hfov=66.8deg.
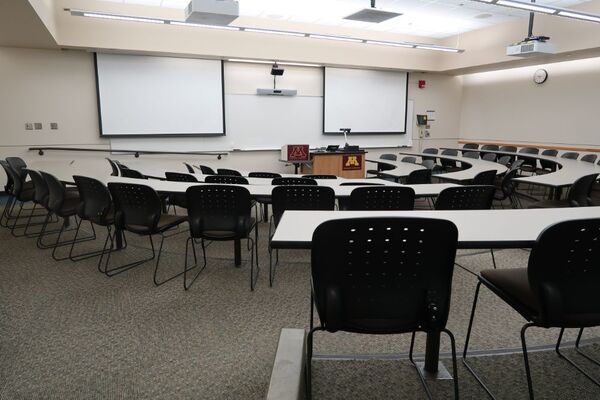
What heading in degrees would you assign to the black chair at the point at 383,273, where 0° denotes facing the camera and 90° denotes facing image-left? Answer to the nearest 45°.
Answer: approximately 180°

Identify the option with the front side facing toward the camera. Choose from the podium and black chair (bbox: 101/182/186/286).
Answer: the podium

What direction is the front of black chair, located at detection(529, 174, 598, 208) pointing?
to the viewer's left

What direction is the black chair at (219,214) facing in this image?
away from the camera

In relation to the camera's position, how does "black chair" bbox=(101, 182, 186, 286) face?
facing away from the viewer and to the right of the viewer

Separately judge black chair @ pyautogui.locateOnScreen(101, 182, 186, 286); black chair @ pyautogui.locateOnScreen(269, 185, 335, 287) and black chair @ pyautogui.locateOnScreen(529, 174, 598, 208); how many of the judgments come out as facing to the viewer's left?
1

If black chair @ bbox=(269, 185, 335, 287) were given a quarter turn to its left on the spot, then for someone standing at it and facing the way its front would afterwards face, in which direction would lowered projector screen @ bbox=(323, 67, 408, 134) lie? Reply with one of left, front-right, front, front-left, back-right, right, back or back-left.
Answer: right

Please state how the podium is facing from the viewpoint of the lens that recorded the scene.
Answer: facing the viewer

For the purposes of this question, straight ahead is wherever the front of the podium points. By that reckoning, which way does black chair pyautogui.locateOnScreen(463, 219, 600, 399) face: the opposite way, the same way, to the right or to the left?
the opposite way

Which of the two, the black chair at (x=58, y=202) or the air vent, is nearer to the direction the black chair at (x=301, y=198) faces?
the air vent

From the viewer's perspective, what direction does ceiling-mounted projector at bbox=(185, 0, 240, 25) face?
away from the camera

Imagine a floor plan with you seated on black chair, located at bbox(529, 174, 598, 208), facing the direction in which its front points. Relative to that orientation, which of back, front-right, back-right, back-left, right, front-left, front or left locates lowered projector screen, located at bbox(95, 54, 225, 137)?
front

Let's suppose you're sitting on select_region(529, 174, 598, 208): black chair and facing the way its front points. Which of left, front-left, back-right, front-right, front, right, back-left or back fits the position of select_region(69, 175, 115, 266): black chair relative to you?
front-left

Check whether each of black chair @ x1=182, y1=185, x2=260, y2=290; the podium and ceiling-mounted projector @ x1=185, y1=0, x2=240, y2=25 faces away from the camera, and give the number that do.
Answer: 2

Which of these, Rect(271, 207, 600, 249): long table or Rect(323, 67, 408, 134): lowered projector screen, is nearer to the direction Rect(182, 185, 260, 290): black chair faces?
the lowered projector screen

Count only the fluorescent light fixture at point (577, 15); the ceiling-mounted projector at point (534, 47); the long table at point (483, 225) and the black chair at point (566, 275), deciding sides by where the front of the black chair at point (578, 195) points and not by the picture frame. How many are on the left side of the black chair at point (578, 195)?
2

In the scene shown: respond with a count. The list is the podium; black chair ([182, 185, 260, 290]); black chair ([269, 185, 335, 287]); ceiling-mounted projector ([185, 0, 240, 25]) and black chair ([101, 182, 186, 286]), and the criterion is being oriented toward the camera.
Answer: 1

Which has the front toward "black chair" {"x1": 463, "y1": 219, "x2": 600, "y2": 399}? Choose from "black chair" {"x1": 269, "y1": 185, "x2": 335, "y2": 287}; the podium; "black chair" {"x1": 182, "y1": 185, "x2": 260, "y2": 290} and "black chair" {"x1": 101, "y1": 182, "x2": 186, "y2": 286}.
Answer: the podium

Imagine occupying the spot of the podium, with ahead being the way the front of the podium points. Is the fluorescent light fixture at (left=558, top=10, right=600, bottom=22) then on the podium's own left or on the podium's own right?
on the podium's own left
